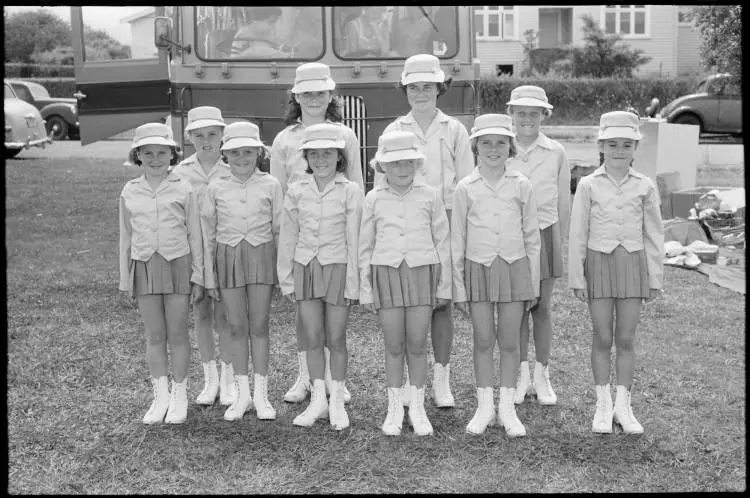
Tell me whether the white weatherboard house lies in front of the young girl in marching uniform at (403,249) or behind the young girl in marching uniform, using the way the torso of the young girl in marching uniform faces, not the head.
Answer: behind

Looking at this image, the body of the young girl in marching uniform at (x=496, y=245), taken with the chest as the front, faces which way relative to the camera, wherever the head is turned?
toward the camera

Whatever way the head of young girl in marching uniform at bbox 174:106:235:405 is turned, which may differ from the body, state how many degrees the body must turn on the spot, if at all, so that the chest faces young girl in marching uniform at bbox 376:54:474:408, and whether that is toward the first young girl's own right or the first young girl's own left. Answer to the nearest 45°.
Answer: approximately 90° to the first young girl's own left

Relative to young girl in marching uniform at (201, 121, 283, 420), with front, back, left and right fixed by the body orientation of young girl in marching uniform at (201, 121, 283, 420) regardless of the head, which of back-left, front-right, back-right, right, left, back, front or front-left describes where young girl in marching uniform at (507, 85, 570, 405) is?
left

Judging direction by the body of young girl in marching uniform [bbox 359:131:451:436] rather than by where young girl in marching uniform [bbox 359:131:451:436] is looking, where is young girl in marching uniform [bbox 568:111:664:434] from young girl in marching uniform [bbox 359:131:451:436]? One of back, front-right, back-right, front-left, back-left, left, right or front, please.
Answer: left

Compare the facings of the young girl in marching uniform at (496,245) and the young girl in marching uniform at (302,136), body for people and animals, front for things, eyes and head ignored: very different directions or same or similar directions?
same or similar directions

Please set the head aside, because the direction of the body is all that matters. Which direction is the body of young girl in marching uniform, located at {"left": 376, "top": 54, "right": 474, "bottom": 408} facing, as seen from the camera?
toward the camera

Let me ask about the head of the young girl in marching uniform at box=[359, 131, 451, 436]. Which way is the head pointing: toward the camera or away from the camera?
toward the camera

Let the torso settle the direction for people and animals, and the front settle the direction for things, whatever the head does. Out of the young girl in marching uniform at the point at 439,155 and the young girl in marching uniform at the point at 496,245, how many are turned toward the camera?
2

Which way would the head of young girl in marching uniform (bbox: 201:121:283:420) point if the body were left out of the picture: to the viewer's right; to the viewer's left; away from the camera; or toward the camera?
toward the camera

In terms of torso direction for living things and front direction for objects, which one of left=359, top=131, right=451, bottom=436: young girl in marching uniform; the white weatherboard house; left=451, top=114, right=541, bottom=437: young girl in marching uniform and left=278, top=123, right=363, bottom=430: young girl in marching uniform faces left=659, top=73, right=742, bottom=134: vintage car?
the white weatherboard house

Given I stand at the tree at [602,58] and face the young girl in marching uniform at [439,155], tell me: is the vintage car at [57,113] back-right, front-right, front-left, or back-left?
front-right

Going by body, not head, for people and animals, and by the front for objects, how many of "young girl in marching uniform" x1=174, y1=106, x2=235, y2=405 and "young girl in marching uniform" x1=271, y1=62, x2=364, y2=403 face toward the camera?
2

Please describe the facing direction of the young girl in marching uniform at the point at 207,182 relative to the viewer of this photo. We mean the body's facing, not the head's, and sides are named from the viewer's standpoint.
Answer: facing the viewer

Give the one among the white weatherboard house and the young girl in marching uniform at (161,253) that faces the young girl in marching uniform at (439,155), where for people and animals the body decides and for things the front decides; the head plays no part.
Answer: the white weatherboard house
